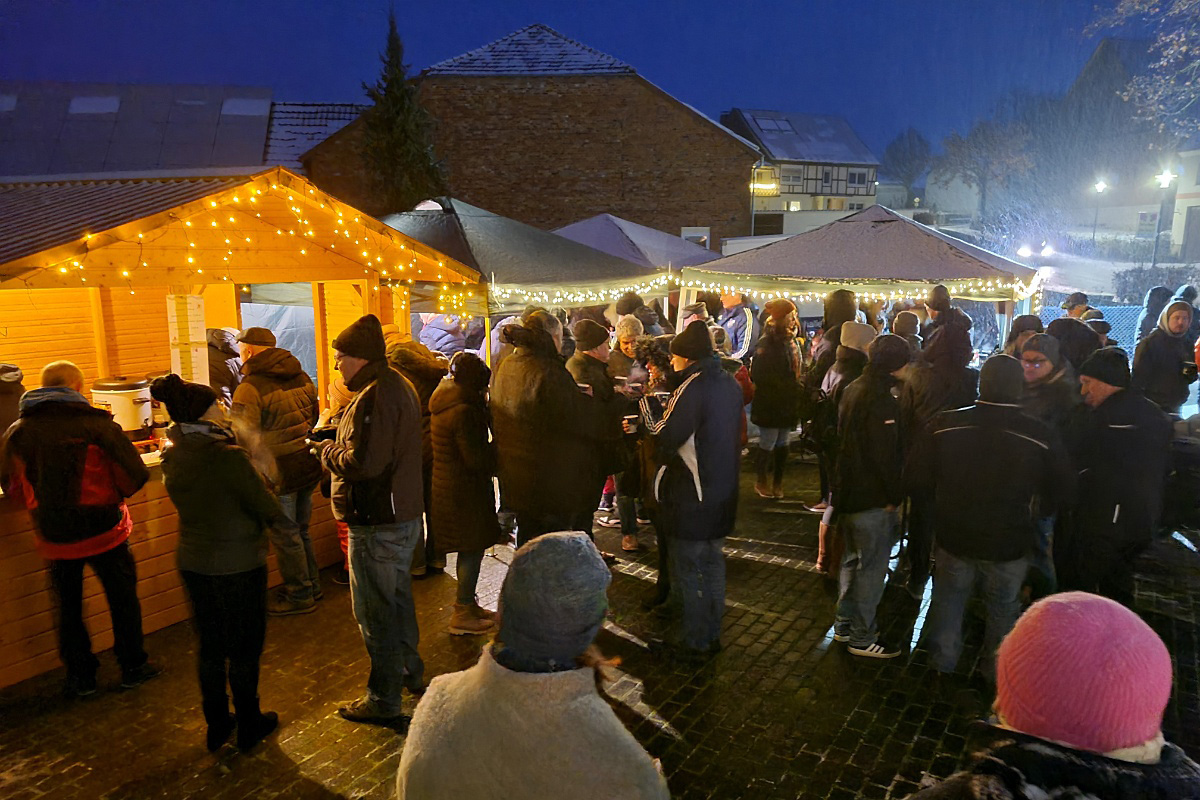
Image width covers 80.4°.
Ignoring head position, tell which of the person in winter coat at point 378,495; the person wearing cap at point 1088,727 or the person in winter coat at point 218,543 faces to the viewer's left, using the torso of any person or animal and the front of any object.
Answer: the person in winter coat at point 378,495

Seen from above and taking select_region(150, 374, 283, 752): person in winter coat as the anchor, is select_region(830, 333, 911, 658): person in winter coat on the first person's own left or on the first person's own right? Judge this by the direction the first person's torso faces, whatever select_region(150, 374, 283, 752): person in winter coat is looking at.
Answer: on the first person's own right

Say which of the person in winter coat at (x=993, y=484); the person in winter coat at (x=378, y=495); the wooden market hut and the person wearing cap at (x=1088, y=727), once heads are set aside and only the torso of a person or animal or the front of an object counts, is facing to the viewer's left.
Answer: the person in winter coat at (x=378, y=495)

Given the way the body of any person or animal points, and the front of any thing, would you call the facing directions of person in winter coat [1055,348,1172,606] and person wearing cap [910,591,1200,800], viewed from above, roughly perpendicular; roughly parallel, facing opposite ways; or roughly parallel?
roughly perpendicular

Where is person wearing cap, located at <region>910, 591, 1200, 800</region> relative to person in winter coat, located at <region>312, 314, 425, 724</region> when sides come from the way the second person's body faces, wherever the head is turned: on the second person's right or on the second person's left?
on the second person's left

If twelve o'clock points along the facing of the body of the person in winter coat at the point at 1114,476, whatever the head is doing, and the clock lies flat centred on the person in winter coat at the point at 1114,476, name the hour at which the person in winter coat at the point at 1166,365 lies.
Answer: the person in winter coat at the point at 1166,365 is roughly at 3 o'clock from the person in winter coat at the point at 1114,476.

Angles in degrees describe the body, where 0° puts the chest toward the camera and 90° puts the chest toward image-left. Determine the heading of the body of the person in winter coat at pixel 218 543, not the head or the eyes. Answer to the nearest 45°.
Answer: approximately 225°

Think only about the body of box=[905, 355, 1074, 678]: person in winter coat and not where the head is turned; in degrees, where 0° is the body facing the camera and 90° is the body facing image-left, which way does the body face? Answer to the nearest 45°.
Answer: approximately 180°

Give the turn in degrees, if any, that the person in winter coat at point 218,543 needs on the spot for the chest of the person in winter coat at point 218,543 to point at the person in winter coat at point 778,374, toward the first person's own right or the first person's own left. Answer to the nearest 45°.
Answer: approximately 45° to the first person's own right

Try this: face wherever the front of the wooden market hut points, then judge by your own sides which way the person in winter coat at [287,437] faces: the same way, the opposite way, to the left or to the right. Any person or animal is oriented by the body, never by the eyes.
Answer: the opposite way

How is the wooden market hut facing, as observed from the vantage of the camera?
facing the viewer and to the right of the viewer

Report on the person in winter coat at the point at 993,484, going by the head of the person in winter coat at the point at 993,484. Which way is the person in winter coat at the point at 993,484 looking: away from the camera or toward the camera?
away from the camera

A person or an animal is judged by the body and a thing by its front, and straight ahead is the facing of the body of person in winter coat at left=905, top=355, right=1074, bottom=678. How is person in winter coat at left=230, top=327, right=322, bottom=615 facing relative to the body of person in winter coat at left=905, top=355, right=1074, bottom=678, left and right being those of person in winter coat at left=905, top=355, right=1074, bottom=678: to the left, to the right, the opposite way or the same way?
to the left

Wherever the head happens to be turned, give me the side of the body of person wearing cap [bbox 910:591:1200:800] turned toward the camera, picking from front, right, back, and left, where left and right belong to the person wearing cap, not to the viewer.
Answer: back

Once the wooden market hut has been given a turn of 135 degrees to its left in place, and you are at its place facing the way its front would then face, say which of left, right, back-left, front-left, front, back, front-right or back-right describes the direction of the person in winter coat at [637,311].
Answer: right
